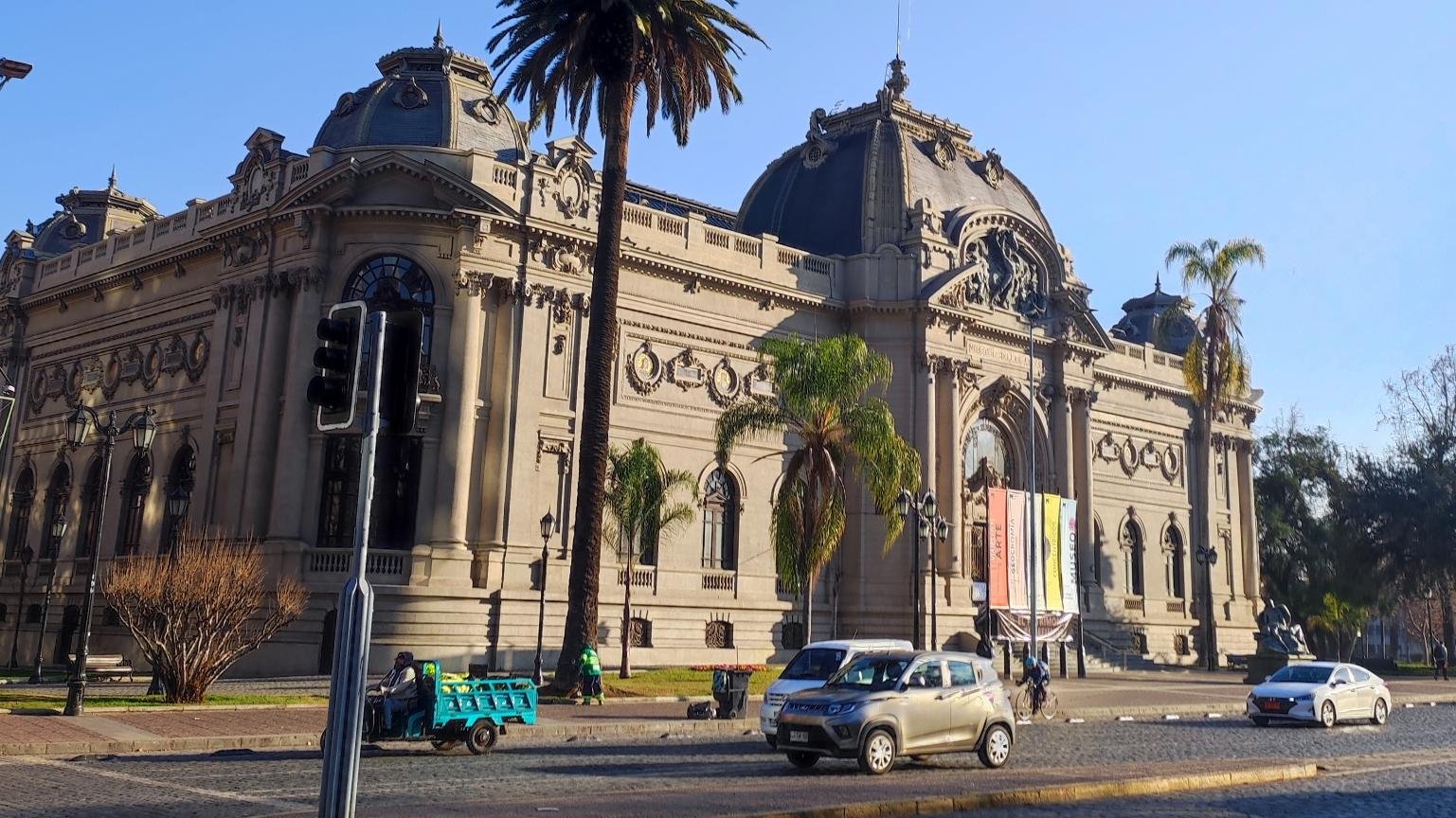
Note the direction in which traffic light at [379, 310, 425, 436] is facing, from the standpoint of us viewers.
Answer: facing away from the viewer and to the right of the viewer

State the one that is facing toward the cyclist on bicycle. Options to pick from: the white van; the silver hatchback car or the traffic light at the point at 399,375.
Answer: the traffic light

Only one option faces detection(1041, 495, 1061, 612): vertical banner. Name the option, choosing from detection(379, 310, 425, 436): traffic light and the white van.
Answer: the traffic light

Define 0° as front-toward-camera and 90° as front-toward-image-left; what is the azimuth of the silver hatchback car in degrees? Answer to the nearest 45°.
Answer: approximately 45°

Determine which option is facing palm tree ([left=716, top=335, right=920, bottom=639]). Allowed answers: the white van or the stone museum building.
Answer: the stone museum building

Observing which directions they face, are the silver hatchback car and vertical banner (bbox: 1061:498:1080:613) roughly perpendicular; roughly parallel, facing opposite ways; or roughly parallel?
roughly perpendicular

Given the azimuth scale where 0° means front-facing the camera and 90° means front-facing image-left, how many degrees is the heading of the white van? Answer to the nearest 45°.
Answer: approximately 45°

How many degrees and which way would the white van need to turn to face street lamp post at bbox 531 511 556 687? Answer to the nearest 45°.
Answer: approximately 90° to its right

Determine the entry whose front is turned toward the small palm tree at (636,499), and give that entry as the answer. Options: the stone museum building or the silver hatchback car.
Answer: the stone museum building

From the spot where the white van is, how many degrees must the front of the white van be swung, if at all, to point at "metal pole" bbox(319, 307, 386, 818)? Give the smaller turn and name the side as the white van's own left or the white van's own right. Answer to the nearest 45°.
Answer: approximately 45° to the white van's own left

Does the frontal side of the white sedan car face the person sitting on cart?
yes

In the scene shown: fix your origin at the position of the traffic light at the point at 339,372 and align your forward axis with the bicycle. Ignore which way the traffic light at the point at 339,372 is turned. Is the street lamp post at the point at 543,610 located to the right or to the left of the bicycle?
left

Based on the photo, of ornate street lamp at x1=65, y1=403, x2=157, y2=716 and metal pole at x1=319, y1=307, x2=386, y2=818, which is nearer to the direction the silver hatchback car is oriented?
the metal pole

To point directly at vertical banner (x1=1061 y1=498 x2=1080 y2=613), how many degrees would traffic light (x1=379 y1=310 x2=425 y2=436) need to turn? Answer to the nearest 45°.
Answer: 0° — it already faces it
